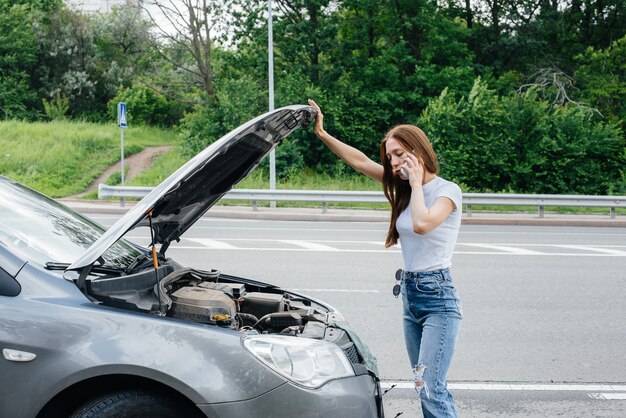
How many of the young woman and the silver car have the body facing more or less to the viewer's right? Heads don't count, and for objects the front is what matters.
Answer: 1

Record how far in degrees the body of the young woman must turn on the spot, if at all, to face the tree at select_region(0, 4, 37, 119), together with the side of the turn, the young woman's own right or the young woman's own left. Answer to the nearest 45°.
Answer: approximately 90° to the young woman's own right

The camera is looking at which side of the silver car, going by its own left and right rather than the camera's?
right

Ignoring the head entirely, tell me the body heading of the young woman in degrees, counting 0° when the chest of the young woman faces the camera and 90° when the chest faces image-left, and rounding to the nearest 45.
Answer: approximately 45°

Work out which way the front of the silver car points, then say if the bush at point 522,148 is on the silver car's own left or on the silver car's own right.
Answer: on the silver car's own left

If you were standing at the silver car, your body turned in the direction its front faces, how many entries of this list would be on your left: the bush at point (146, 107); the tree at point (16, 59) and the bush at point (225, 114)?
3

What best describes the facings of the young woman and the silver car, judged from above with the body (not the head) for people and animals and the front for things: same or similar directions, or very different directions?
very different directions

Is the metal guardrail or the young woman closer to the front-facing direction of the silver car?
the young woman
